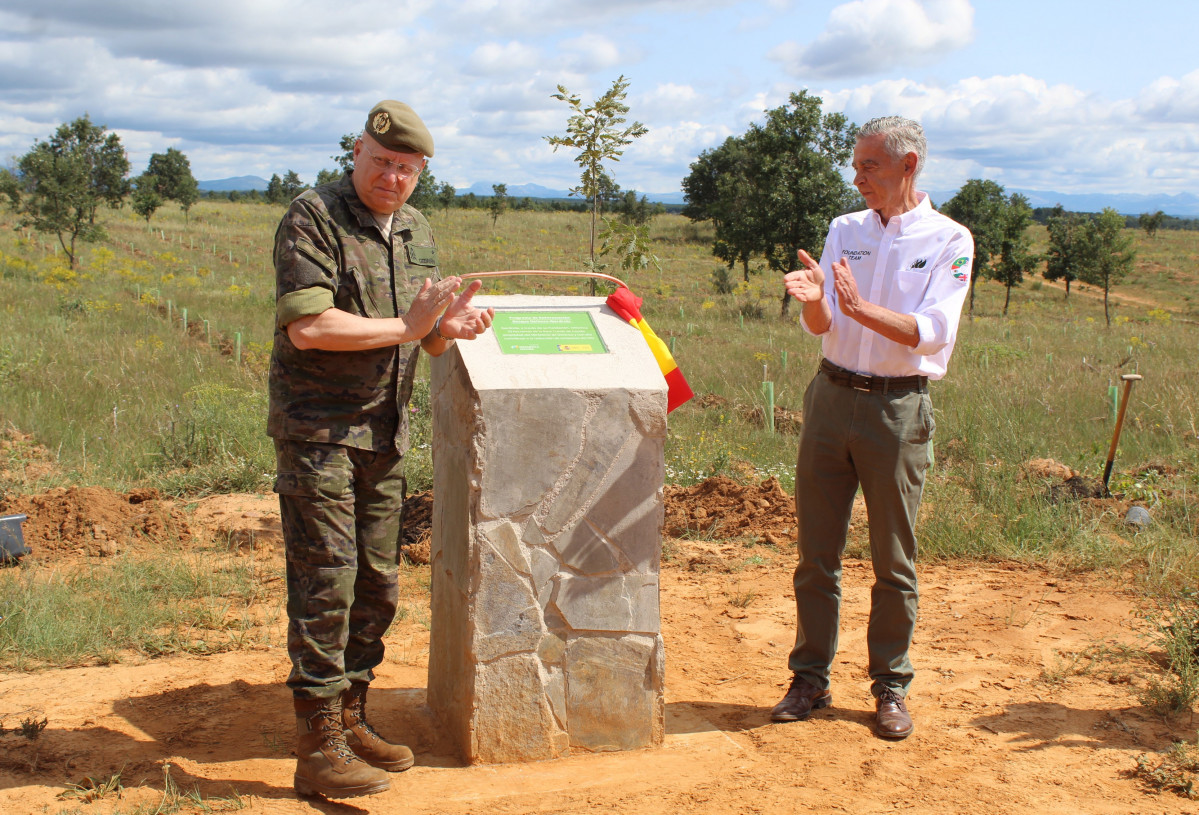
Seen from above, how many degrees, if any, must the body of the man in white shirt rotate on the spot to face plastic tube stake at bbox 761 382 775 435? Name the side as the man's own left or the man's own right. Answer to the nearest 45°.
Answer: approximately 135° to the man's own right

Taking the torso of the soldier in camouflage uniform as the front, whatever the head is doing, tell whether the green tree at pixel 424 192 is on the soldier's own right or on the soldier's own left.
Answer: on the soldier's own left

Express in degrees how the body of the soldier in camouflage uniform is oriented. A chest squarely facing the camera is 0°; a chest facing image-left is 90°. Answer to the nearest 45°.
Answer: approximately 315°

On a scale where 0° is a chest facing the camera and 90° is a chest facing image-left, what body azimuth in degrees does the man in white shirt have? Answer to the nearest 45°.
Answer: approximately 45°

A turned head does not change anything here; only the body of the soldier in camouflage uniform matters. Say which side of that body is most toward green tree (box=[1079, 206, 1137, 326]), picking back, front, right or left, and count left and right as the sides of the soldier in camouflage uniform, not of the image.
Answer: left

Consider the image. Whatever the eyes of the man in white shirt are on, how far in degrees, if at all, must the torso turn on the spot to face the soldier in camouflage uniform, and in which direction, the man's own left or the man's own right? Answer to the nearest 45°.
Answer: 0° — they already face them

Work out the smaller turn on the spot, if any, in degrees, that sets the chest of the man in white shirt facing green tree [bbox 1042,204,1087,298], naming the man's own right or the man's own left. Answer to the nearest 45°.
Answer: approximately 135° to the man's own right

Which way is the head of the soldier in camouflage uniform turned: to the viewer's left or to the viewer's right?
to the viewer's right

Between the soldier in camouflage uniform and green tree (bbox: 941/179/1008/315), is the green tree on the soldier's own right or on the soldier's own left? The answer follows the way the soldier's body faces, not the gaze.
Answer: on the soldier's own left
